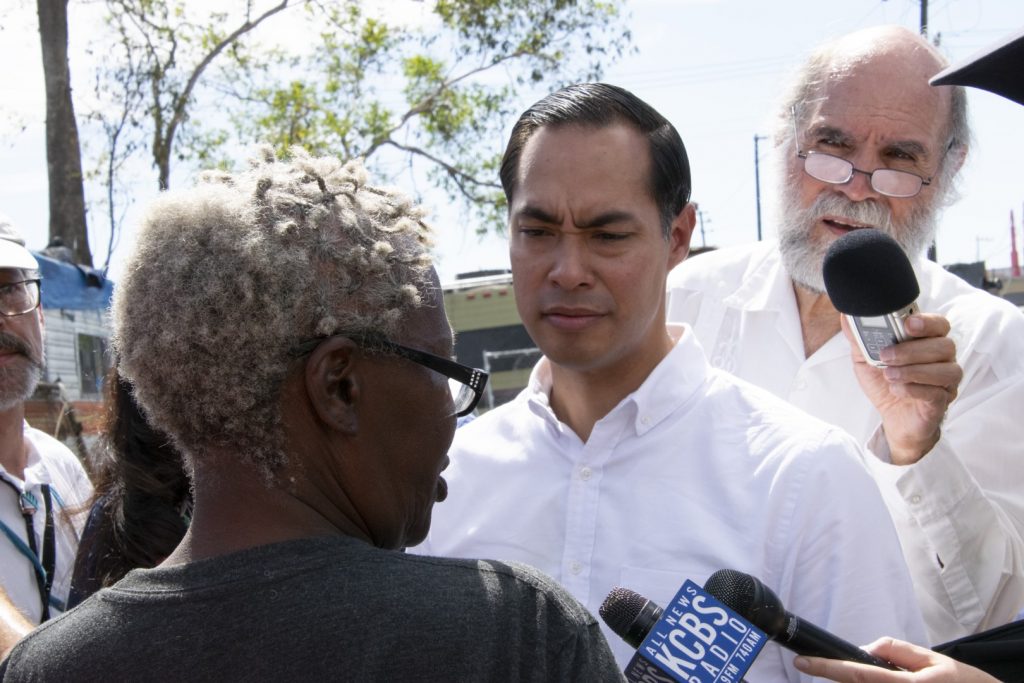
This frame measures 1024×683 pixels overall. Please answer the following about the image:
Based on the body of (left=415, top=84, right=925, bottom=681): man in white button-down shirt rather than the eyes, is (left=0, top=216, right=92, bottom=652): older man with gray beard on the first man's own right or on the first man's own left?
on the first man's own right

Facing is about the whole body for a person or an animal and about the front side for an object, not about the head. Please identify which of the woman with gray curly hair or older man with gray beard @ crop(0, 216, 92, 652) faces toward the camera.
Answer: the older man with gray beard

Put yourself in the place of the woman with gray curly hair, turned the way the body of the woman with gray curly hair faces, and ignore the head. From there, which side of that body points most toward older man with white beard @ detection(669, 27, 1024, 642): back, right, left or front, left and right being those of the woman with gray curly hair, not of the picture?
front

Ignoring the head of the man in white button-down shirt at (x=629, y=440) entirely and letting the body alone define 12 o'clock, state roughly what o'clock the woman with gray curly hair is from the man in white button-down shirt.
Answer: The woman with gray curly hair is roughly at 11 o'clock from the man in white button-down shirt.

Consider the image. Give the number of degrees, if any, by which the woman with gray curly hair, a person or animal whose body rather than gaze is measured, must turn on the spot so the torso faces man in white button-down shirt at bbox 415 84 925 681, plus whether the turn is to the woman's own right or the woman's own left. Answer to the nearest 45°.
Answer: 0° — they already face them

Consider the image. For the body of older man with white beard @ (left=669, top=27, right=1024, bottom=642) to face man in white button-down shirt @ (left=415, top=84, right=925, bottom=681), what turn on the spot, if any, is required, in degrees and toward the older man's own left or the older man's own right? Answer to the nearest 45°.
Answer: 0° — they already face them

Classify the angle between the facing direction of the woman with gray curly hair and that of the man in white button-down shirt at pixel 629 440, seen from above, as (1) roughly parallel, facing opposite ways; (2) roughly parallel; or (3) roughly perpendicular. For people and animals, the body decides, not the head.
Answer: roughly parallel, facing opposite ways

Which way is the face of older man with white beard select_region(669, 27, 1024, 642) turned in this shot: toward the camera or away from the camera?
toward the camera

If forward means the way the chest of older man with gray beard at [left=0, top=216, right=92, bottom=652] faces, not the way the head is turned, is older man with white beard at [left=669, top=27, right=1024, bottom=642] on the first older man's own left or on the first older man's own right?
on the first older man's own left

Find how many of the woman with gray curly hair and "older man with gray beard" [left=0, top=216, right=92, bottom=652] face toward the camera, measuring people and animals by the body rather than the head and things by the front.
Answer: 1

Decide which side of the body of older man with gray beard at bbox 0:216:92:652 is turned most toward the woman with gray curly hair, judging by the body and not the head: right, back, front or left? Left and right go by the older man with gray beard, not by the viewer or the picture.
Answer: front

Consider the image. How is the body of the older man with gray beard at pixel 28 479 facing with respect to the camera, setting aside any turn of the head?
toward the camera

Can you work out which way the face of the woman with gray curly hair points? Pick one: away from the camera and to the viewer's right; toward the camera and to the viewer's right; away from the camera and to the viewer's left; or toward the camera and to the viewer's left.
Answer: away from the camera and to the viewer's right

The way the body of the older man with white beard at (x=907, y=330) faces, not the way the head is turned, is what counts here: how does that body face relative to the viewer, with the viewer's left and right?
facing the viewer and to the left of the viewer

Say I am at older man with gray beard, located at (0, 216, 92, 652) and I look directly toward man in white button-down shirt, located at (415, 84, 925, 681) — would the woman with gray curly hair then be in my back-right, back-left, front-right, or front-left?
front-right
